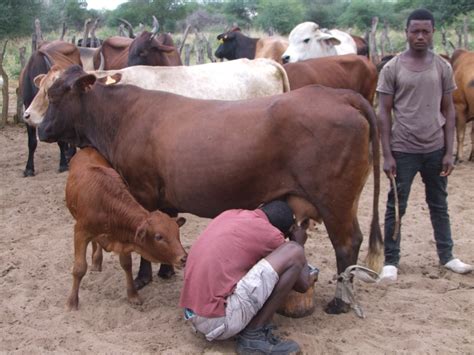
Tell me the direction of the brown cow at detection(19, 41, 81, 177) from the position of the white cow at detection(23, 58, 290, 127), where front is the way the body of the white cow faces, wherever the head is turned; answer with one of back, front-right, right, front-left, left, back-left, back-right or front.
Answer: front-right

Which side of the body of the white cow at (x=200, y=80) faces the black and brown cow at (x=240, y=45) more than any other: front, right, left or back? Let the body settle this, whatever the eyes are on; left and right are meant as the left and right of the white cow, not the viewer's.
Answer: right

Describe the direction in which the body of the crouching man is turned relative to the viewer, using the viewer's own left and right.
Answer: facing to the right of the viewer

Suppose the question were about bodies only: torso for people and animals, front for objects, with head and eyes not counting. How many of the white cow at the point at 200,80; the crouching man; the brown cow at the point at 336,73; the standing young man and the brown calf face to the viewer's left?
2

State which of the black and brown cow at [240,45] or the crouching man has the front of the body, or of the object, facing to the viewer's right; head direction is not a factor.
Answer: the crouching man

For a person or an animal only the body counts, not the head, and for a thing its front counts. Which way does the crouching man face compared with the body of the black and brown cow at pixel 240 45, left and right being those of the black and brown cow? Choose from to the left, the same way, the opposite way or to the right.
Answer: the opposite way

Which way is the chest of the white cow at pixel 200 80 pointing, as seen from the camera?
to the viewer's left

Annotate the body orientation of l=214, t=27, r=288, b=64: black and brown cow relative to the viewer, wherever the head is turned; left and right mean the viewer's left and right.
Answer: facing to the left of the viewer

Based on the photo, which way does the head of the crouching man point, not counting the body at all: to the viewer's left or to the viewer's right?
to the viewer's right

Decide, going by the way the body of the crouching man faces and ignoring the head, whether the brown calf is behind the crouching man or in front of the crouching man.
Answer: behind

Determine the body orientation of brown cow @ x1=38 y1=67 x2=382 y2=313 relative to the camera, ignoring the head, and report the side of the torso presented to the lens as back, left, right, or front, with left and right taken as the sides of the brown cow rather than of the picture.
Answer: left

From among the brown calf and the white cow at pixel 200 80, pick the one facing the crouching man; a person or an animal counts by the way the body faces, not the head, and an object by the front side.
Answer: the brown calf

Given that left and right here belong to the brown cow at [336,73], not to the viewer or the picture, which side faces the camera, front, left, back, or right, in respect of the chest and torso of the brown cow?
left

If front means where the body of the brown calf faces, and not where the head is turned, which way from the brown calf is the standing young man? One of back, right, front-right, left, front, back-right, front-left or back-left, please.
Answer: front-left

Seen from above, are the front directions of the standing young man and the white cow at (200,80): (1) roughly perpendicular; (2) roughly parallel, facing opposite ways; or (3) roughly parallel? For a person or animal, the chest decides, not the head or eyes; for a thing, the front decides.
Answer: roughly perpendicular
